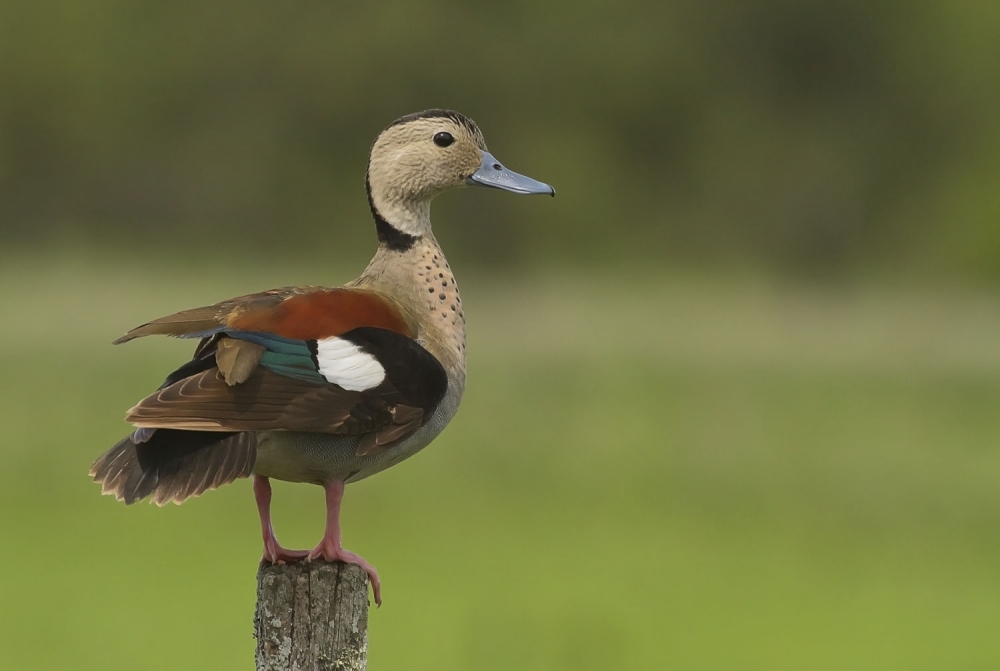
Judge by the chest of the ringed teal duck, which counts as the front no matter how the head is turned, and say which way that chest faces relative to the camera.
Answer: to the viewer's right
